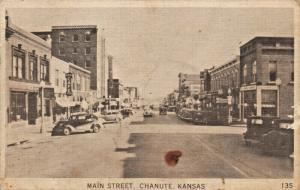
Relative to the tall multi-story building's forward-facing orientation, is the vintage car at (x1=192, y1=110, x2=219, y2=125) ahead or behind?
ahead

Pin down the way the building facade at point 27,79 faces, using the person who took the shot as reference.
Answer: facing the viewer and to the right of the viewer

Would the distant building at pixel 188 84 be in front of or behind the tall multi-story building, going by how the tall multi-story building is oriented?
in front

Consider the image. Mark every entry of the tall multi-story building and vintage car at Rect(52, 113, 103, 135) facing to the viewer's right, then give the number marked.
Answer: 1

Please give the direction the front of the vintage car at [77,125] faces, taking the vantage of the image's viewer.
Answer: facing the viewer and to the left of the viewer

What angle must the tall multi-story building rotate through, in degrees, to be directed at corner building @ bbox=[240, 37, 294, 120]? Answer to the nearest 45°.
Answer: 0° — it already faces it

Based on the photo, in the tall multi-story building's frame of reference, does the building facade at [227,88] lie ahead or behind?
ahead

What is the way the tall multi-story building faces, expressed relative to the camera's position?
facing to the right of the viewer

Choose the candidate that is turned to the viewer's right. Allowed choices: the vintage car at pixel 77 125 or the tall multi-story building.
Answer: the tall multi-story building

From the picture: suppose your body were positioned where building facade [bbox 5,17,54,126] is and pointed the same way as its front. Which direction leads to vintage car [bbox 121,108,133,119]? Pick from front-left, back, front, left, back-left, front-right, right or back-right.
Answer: front-left

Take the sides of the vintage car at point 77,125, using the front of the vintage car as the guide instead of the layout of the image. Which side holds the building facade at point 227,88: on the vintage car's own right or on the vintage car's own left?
on the vintage car's own right

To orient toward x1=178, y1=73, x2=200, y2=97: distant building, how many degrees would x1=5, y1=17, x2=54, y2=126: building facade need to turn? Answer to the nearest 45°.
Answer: approximately 45° to its left

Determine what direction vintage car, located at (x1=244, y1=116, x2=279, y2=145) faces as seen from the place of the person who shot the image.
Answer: facing away from the viewer and to the right of the viewer
